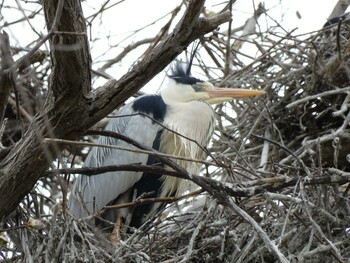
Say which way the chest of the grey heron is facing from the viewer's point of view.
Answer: to the viewer's right
